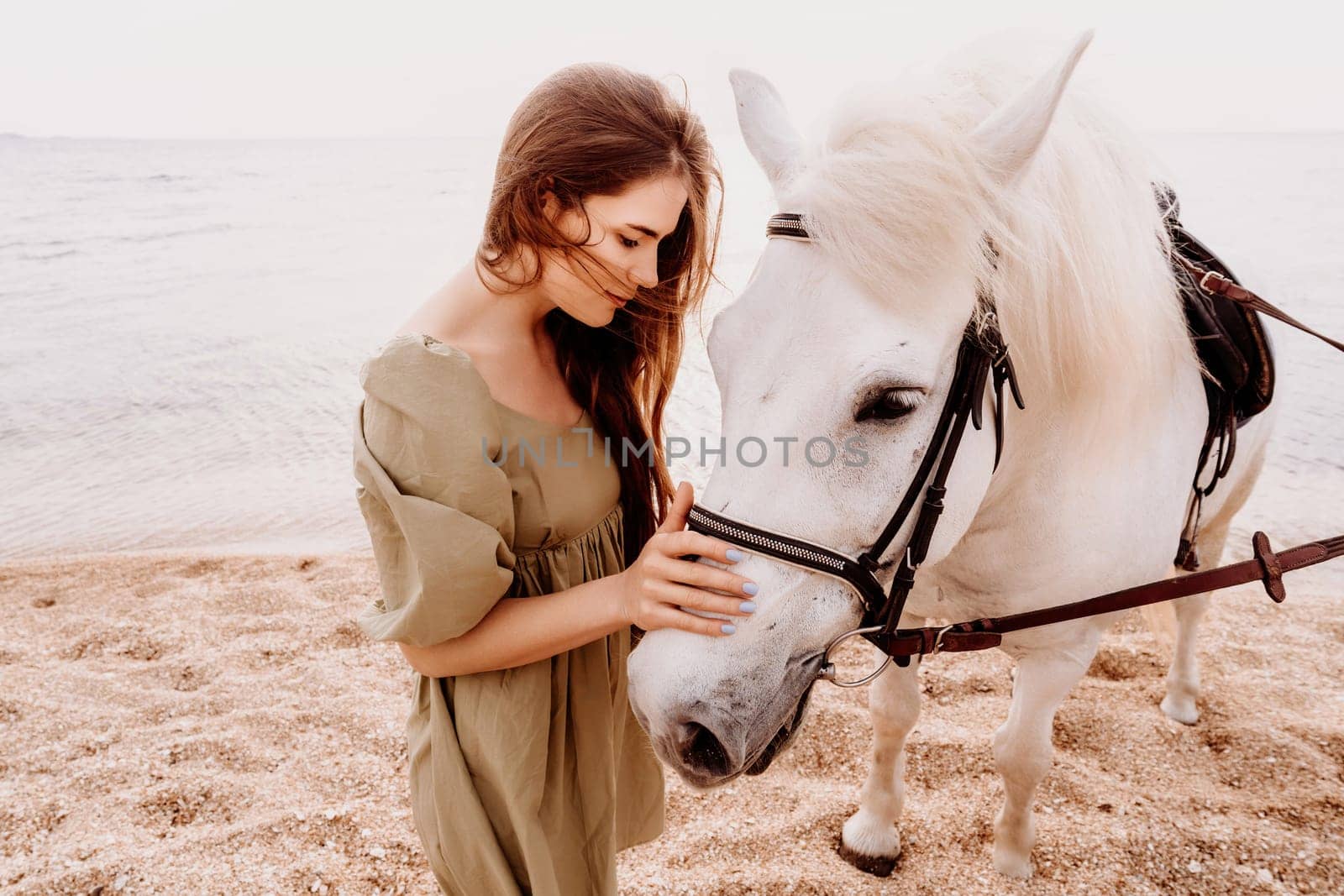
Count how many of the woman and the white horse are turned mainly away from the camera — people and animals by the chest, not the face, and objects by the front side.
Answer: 0

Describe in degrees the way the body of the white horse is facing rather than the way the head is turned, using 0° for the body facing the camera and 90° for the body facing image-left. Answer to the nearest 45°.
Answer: approximately 45°

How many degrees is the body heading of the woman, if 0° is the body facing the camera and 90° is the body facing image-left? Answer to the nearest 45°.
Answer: approximately 315°
